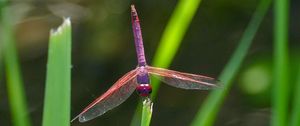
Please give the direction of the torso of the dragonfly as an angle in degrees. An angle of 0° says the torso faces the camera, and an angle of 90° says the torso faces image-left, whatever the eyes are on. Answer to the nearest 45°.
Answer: approximately 0°
